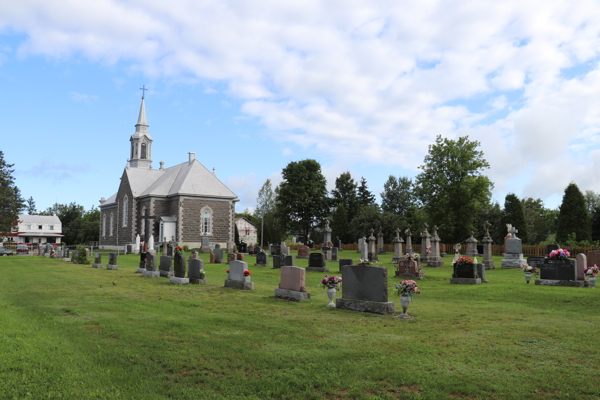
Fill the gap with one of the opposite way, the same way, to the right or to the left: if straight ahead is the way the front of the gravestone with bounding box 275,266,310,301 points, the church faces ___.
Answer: to the right

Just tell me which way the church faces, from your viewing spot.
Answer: facing away from the viewer and to the left of the viewer

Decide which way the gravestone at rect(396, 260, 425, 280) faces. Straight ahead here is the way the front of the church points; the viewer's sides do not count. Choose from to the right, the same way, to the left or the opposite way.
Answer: to the left

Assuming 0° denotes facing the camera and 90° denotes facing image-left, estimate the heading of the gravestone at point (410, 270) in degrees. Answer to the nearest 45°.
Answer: approximately 0°

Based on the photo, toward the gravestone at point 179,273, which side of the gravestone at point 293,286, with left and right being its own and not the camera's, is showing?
right

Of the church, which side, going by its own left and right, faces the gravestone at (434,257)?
back

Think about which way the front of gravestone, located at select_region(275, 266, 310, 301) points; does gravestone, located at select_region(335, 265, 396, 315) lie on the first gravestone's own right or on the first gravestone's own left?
on the first gravestone's own left

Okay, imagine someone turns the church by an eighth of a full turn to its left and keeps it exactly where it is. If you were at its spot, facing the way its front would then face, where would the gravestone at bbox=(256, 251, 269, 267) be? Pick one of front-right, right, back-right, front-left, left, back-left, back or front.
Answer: left

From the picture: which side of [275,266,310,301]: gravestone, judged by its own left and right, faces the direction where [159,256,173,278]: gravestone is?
right

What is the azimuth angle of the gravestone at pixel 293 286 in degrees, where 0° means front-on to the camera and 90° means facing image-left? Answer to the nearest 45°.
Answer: approximately 45°

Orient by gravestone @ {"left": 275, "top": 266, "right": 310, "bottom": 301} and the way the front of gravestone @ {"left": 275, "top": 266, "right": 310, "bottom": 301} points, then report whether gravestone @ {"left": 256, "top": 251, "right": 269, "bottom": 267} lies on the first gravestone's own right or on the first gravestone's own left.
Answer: on the first gravestone's own right
